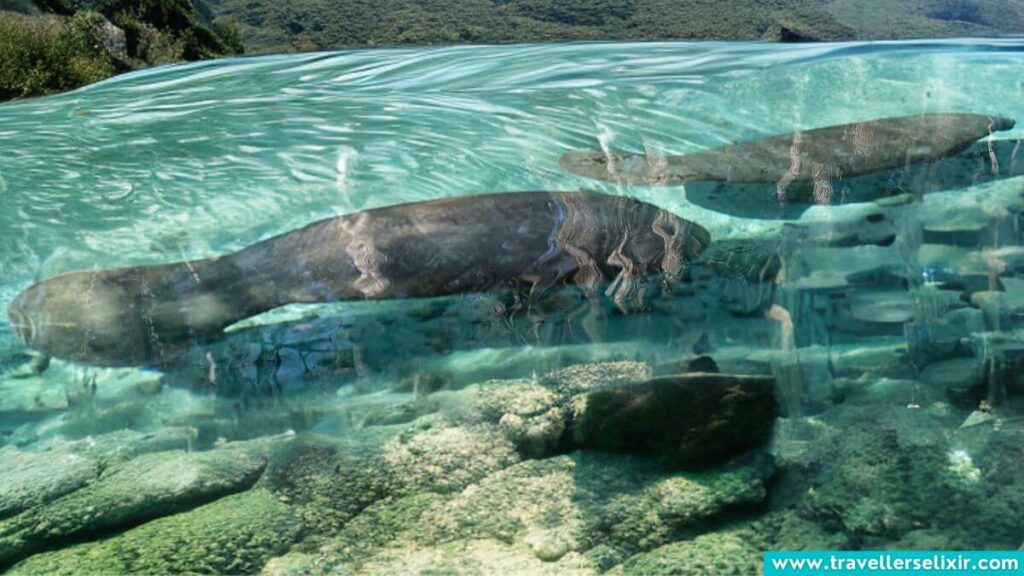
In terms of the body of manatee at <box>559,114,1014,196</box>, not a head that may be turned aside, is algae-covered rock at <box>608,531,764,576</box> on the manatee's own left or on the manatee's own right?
on the manatee's own right

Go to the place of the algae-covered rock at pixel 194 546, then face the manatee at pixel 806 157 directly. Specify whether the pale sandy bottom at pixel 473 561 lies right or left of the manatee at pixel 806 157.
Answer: right

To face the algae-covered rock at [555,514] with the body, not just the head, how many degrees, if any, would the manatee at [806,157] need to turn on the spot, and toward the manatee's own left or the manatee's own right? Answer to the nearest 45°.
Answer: approximately 90° to the manatee's own right

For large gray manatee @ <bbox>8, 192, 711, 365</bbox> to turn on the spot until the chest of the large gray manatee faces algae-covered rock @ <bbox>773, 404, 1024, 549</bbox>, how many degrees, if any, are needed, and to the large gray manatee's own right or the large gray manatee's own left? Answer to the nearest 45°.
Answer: approximately 45° to the large gray manatee's own right

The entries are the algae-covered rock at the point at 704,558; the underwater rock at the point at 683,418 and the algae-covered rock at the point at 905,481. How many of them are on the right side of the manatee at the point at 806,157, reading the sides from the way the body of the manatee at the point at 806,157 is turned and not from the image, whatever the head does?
3

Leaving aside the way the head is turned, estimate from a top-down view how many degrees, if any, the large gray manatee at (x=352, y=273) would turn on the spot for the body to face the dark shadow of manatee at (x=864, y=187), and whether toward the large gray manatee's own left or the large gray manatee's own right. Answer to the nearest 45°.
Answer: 0° — it already faces it

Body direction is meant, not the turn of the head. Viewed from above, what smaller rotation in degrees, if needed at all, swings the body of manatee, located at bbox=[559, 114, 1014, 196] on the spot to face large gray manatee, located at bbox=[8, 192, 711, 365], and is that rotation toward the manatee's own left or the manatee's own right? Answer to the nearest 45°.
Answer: approximately 135° to the manatee's own right

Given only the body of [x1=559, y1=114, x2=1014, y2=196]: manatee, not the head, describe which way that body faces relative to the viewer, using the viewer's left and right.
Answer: facing to the right of the viewer

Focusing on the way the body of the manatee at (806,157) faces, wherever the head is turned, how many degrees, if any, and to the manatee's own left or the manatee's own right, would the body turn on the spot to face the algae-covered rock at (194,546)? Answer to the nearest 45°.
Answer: approximately 135° to the manatee's own right

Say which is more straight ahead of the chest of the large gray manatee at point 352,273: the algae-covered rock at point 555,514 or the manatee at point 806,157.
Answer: the manatee

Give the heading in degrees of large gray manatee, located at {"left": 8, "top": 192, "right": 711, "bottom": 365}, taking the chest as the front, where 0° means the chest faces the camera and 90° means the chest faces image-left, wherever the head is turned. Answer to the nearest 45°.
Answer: approximately 270°

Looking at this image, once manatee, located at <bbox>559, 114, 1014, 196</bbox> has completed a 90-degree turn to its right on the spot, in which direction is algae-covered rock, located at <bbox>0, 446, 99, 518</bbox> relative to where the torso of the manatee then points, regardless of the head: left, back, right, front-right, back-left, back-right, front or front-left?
front-right

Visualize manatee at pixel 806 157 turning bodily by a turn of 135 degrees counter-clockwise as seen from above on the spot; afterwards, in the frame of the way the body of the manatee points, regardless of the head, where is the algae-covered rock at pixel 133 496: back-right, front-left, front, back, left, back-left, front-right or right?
left

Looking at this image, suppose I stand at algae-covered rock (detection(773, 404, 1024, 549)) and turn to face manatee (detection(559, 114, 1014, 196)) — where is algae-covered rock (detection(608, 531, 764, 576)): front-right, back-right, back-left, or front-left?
back-left
